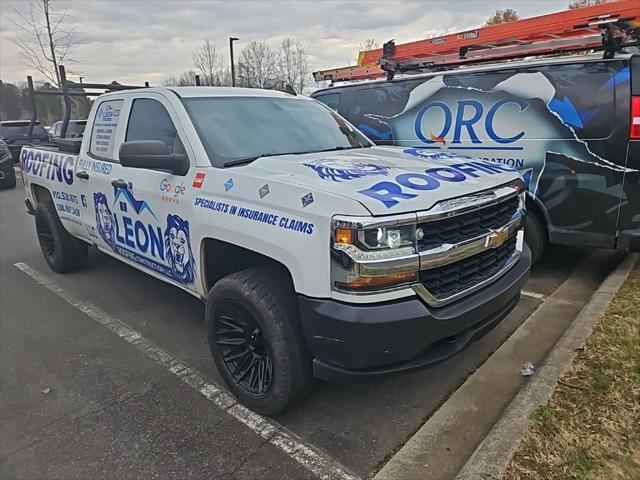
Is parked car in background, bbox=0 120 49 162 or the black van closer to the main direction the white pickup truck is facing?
the black van

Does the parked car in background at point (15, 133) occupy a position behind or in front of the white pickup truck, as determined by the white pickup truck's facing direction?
behind

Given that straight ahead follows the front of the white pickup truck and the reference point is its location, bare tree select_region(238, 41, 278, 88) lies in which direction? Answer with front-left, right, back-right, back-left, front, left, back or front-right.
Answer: back-left

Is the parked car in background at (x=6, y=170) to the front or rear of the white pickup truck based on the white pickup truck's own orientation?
to the rear

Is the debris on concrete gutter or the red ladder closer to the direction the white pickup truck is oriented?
the debris on concrete gutter

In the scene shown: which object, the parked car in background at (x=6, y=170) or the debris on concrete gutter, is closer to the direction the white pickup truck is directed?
the debris on concrete gutter

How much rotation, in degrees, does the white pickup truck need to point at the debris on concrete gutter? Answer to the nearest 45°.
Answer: approximately 45° to its left

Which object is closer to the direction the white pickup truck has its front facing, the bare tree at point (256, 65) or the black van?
the black van

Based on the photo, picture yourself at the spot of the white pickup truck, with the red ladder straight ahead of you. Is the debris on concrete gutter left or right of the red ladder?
right

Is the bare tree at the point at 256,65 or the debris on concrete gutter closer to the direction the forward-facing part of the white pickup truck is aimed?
the debris on concrete gutter

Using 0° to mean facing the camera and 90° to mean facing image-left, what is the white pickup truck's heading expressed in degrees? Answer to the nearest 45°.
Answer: approximately 315°

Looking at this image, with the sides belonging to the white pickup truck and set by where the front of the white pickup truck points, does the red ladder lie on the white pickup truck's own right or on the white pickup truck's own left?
on the white pickup truck's own left
